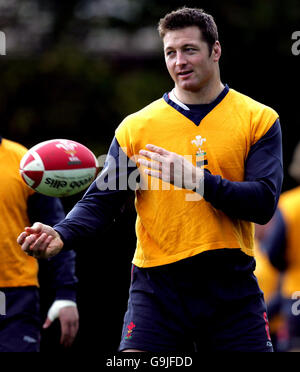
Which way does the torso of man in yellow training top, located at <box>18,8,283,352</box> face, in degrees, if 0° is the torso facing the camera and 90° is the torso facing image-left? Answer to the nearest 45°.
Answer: approximately 0°

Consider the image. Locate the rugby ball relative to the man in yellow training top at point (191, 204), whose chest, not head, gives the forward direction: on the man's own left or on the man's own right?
on the man's own right
